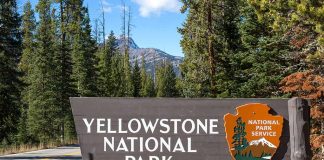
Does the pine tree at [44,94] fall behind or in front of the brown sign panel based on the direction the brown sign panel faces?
behind

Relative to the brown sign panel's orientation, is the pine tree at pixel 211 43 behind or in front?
behind

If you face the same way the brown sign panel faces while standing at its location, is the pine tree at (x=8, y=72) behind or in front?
behind

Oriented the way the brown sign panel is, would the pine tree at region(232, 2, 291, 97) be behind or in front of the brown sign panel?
behind

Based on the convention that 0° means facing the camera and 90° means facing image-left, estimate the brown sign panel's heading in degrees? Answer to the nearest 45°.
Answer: approximately 0°

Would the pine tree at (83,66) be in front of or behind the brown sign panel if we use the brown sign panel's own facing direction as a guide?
behind
